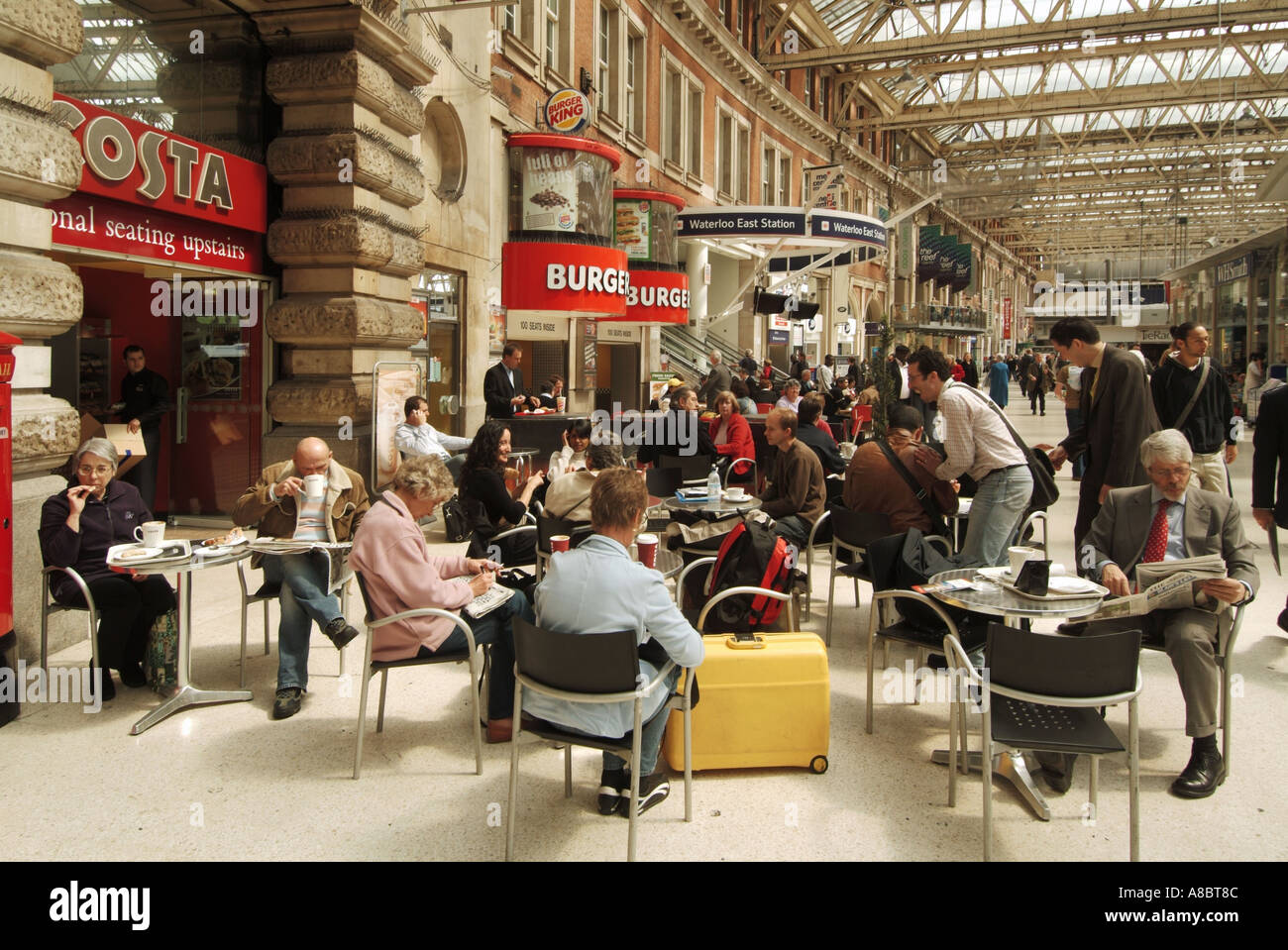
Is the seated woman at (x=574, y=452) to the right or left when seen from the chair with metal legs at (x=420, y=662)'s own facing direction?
on its left

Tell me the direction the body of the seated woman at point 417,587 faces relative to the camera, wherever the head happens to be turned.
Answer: to the viewer's right

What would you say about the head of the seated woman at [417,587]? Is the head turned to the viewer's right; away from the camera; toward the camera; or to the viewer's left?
to the viewer's right

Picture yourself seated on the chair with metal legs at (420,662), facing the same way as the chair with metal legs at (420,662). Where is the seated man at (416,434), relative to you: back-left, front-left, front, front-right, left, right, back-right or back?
left

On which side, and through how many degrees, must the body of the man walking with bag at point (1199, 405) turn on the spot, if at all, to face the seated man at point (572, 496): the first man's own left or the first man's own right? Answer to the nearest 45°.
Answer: approximately 90° to the first man's own right

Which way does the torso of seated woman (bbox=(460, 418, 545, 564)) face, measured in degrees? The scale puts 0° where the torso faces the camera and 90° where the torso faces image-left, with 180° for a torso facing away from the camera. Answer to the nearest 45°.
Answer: approximately 270°

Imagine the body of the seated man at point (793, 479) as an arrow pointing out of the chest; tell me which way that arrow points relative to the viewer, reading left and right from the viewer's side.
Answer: facing to the left of the viewer

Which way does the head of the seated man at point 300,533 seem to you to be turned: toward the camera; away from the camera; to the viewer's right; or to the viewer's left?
toward the camera

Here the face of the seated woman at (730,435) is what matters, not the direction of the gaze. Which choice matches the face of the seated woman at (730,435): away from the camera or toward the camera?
toward the camera

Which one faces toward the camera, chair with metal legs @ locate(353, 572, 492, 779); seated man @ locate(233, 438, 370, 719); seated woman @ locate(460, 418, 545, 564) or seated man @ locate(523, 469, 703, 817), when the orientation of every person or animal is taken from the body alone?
seated man @ locate(233, 438, 370, 719)

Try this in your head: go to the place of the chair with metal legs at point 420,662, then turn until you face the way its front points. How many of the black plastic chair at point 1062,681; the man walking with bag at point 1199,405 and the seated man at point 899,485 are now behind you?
0

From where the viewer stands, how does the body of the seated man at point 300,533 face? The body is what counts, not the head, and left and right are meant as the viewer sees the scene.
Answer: facing the viewer

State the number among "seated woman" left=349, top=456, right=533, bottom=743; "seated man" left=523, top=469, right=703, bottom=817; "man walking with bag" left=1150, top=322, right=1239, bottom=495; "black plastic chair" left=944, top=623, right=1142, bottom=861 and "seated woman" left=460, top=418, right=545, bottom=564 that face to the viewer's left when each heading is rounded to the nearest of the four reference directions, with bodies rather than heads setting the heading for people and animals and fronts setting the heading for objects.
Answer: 0

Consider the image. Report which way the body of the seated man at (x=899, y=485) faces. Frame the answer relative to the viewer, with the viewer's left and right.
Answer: facing away from the viewer

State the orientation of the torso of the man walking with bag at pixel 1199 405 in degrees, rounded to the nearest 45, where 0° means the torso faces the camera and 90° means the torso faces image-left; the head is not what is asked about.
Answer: approximately 315°

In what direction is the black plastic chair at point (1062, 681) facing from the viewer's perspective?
away from the camera
